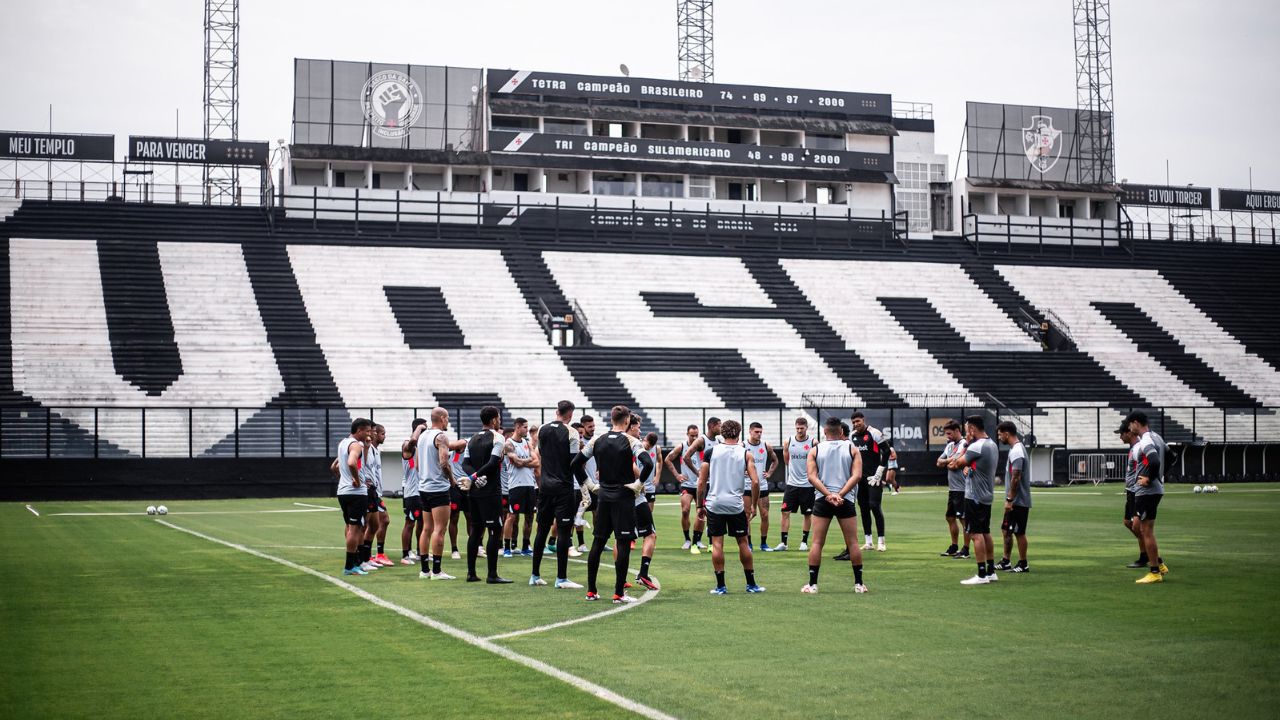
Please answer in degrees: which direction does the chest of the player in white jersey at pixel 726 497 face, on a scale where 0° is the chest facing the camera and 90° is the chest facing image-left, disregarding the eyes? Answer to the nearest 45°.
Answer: approximately 180°

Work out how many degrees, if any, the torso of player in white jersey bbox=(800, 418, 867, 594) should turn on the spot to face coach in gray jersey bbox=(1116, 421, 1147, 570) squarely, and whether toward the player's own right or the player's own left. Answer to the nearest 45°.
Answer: approximately 45° to the player's own right

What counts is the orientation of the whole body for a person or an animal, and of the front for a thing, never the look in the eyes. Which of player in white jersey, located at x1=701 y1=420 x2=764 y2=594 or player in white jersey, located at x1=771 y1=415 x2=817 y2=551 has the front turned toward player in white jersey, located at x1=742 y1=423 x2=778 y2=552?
player in white jersey, located at x1=701 y1=420 x2=764 y2=594

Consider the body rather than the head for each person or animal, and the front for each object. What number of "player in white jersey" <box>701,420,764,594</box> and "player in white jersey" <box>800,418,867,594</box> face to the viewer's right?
0

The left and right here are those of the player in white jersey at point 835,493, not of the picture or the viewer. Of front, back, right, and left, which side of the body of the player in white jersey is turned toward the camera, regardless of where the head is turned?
back

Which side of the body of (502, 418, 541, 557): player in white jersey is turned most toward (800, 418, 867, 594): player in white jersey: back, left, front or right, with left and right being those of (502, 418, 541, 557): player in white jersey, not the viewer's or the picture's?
front

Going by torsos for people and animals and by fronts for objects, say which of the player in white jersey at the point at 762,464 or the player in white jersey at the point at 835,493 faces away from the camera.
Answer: the player in white jersey at the point at 835,493

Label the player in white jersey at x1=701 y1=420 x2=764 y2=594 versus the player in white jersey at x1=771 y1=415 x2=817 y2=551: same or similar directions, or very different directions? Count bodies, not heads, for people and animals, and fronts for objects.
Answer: very different directions

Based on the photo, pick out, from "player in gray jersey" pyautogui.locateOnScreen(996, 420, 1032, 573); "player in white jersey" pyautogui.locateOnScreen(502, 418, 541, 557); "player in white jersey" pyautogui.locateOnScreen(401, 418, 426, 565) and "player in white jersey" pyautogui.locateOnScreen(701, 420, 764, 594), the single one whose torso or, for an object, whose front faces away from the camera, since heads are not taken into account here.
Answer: "player in white jersey" pyautogui.locateOnScreen(701, 420, 764, 594)

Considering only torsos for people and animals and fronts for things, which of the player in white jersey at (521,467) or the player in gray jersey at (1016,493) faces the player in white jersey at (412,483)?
the player in gray jersey at (1016,493)

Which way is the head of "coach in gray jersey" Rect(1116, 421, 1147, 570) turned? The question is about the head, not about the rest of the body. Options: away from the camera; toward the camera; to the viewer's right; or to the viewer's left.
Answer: to the viewer's left

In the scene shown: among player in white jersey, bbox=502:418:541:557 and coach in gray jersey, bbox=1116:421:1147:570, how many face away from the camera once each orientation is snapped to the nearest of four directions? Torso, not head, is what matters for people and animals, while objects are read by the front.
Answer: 0

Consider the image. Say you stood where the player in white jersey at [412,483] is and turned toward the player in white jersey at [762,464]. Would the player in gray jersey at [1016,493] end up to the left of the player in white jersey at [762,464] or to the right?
right

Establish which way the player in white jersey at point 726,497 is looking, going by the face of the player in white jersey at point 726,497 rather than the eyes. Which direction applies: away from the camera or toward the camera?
away from the camera

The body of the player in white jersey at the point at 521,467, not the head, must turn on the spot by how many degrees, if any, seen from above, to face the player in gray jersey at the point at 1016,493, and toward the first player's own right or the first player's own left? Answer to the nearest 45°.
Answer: approximately 45° to the first player's own left

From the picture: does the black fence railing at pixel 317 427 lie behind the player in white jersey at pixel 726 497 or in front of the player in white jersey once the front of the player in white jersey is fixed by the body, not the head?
in front

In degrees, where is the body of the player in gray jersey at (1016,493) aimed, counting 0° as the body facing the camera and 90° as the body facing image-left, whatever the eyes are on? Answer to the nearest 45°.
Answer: approximately 90°
